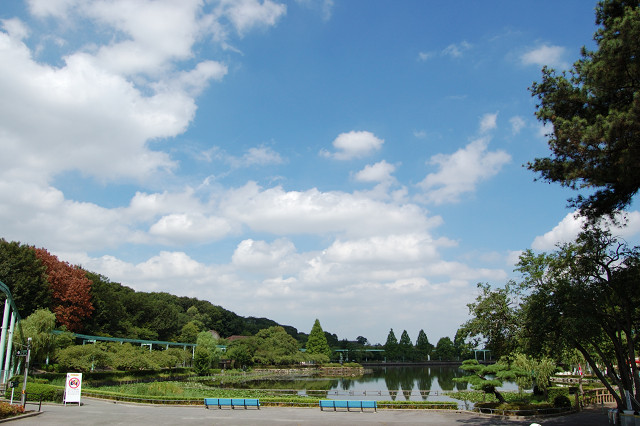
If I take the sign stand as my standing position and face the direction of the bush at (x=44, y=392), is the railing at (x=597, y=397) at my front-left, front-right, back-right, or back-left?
back-right

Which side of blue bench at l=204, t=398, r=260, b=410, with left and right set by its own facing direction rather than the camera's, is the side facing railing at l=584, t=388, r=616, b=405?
right

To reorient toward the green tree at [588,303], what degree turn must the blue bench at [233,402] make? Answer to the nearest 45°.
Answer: approximately 45° to its left

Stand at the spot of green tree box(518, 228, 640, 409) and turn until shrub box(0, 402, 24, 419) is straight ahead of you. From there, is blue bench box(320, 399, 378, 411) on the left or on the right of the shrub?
right

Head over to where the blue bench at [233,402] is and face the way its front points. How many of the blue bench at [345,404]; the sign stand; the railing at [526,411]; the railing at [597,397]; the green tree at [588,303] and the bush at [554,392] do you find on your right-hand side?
1

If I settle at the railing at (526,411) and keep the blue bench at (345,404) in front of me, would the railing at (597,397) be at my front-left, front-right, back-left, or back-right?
back-right

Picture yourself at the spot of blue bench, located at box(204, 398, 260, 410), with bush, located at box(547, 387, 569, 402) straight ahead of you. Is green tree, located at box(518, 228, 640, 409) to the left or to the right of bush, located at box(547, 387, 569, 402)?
right

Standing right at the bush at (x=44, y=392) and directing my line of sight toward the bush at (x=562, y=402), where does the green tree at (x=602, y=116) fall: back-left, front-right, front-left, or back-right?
front-right

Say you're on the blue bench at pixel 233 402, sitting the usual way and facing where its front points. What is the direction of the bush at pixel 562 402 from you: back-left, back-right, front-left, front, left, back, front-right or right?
right
